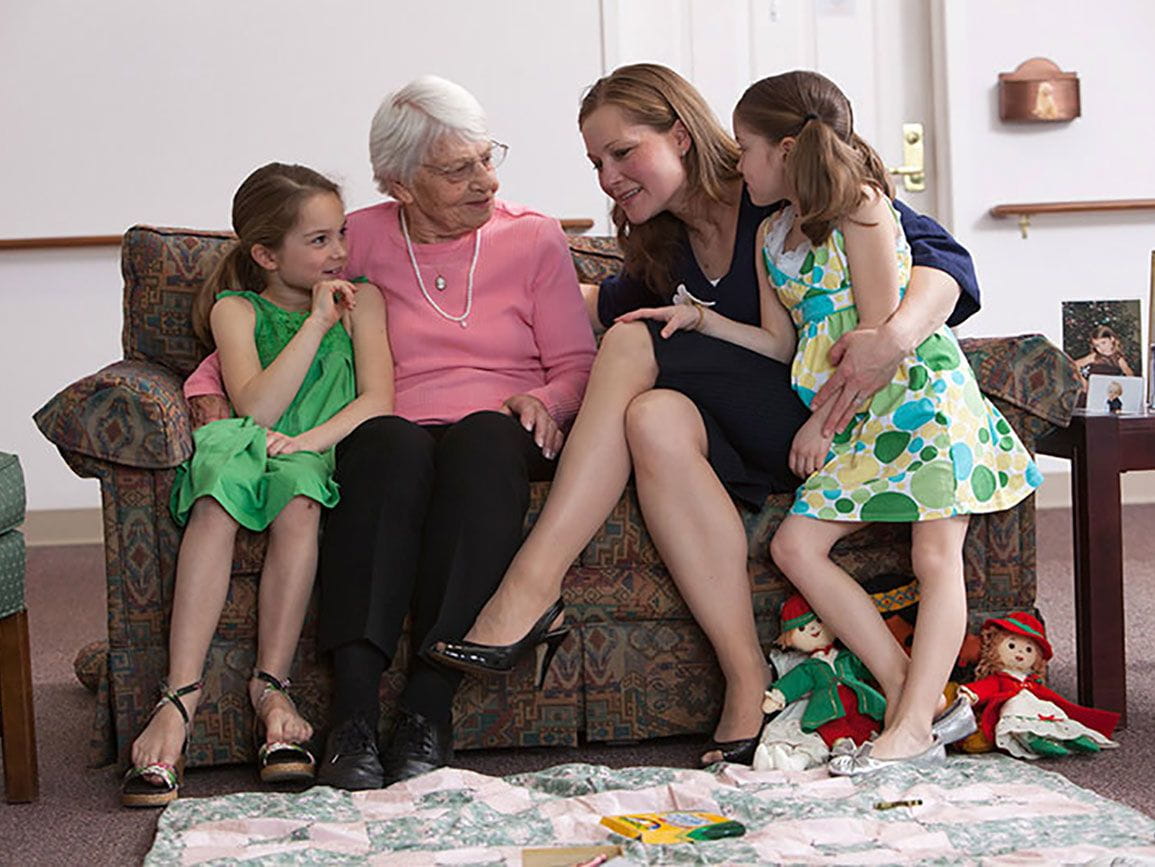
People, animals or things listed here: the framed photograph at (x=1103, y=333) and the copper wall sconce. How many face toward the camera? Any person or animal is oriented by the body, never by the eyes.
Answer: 2

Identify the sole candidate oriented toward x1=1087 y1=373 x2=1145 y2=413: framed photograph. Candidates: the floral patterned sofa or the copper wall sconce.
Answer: the copper wall sconce

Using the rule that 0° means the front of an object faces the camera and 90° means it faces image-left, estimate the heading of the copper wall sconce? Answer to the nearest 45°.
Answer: approximately 0°

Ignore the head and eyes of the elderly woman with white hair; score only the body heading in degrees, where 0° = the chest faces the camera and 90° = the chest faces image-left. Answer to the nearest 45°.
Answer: approximately 0°

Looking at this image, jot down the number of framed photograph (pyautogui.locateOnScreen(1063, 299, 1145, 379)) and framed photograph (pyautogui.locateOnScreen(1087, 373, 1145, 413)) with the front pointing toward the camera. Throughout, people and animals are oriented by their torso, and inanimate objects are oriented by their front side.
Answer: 2

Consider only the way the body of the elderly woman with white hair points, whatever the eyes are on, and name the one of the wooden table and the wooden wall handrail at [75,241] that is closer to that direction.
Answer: the wooden table
